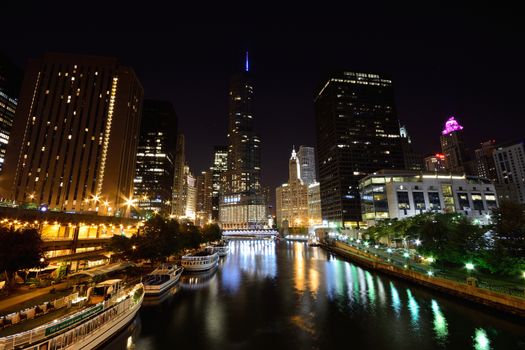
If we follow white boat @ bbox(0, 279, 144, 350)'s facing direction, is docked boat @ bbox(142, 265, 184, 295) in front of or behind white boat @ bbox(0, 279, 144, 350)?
in front

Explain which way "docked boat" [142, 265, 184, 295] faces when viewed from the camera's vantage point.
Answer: facing away from the viewer and to the right of the viewer

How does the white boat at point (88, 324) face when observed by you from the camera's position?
facing away from the viewer and to the right of the viewer

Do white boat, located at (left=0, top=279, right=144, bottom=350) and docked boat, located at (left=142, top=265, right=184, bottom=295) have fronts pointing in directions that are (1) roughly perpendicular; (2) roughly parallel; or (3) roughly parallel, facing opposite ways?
roughly parallel

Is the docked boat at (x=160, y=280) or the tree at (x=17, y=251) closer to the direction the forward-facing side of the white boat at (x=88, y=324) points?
the docked boat

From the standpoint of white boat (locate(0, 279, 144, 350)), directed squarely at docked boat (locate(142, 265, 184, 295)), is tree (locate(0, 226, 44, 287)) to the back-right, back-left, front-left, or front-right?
front-left

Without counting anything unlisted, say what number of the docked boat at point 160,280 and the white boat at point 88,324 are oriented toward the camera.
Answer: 0
